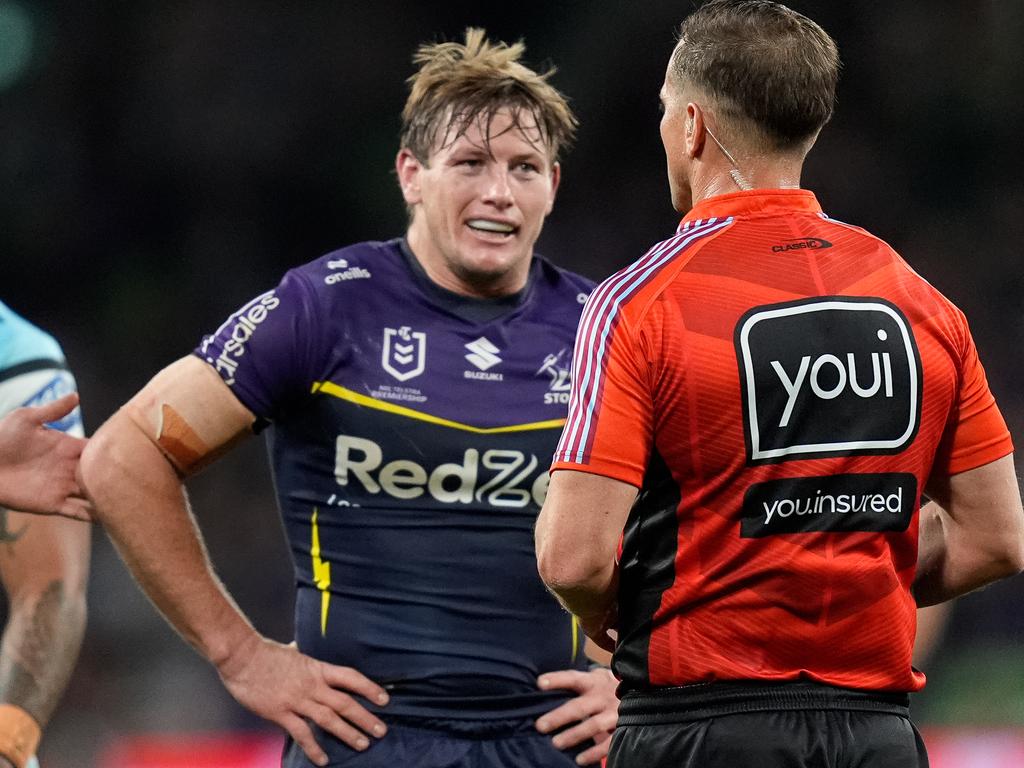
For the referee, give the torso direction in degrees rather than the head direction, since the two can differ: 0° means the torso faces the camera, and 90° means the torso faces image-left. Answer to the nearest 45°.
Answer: approximately 135°

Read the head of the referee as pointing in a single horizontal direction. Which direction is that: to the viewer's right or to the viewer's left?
to the viewer's left
